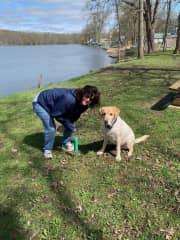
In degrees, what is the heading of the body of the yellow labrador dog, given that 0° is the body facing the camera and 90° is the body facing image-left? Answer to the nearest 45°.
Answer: approximately 45°

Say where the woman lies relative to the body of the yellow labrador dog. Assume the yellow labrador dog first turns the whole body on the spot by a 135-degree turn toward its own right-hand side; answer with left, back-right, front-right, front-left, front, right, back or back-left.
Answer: left
